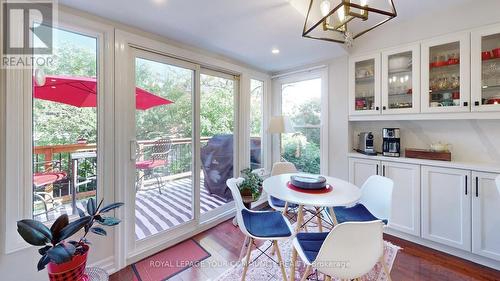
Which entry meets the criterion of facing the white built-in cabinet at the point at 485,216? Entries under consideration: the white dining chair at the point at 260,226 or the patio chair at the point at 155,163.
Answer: the white dining chair

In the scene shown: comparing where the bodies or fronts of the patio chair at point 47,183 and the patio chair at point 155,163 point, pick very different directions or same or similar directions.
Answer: very different directions

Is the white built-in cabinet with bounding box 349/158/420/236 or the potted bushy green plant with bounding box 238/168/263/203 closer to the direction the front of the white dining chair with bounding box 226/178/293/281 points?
the white built-in cabinet

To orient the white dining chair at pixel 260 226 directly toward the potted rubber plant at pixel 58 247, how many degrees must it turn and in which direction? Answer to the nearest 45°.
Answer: approximately 135° to its right

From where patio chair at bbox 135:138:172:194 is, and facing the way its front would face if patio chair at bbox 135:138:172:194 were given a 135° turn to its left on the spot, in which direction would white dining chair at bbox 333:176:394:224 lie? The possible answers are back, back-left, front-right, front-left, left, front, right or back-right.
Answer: front-right

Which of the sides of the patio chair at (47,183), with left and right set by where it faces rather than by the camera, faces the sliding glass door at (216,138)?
front

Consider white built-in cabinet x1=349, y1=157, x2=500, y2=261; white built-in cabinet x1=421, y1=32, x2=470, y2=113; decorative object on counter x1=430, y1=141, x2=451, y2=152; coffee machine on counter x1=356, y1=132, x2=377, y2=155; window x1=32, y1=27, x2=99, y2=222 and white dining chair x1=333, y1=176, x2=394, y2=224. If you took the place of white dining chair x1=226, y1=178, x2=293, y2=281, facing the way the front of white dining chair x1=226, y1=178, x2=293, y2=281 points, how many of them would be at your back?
1

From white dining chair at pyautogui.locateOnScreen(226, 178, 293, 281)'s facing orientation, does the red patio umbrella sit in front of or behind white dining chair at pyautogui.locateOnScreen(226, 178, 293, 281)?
behind

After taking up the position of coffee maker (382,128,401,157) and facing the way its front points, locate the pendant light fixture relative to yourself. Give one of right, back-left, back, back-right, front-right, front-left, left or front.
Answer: front

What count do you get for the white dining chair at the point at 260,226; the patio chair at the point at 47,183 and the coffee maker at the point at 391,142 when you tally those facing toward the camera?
1

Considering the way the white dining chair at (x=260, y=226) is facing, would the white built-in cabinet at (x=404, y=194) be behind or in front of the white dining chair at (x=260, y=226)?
in front

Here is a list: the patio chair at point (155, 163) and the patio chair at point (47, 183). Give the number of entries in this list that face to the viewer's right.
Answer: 1

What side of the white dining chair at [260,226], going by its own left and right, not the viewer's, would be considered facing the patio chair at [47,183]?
back

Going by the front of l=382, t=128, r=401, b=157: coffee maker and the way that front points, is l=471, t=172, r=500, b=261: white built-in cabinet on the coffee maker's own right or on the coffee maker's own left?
on the coffee maker's own left

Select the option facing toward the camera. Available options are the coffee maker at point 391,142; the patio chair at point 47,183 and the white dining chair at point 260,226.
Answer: the coffee maker

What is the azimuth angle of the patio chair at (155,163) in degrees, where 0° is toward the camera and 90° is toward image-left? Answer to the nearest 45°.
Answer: approximately 45°

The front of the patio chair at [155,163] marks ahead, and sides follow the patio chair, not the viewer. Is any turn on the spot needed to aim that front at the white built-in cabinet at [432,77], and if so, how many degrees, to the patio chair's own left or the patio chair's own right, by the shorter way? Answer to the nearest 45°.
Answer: approximately 90° to the patio chair's own left

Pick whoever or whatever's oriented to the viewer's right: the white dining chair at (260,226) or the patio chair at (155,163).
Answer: the white dining chair

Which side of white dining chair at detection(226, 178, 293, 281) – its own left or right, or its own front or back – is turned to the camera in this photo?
right

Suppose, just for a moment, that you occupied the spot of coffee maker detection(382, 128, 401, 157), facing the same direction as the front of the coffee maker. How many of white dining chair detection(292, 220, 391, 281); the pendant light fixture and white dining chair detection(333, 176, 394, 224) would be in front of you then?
3
